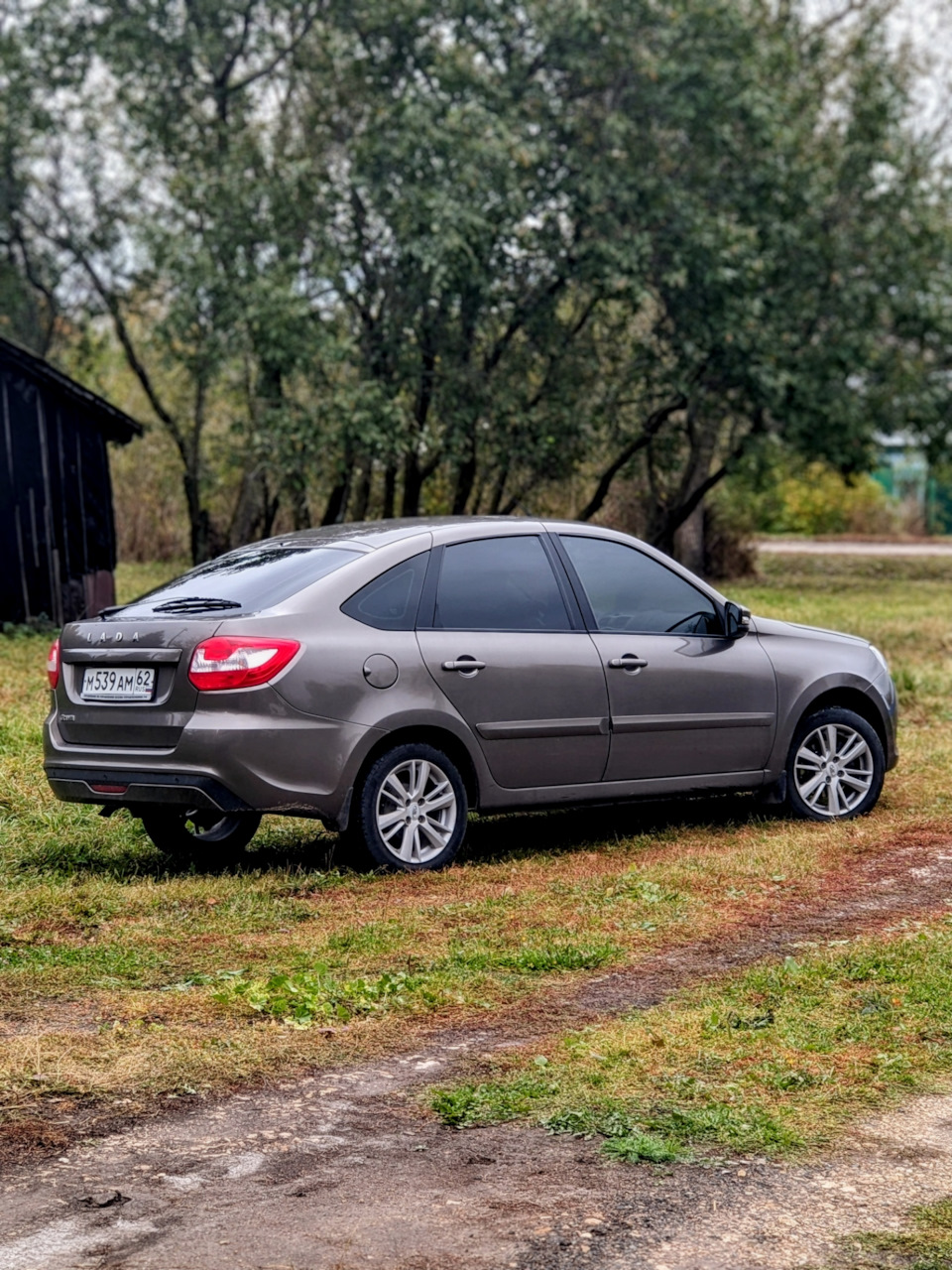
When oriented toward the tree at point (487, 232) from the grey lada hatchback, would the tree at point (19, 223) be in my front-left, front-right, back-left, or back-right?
front-left

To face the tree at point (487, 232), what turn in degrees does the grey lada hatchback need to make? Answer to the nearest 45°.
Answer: approximately 45° to its left

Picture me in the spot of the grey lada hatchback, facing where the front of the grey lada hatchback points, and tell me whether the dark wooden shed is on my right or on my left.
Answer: on my left

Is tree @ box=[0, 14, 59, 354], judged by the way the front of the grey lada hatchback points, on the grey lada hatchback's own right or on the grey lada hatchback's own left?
on the grey lada hatchback's own left

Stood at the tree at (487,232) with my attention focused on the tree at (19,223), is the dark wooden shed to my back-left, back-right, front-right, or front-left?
front-left

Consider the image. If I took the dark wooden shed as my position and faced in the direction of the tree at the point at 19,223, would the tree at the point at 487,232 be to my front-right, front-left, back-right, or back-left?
front-right

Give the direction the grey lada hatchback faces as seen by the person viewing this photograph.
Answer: facing away from the viewer and to the right of the viewer
